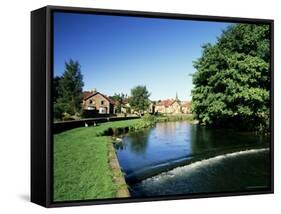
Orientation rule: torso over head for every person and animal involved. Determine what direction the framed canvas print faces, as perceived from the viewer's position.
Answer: facing the viewer and to the right of the viewer
